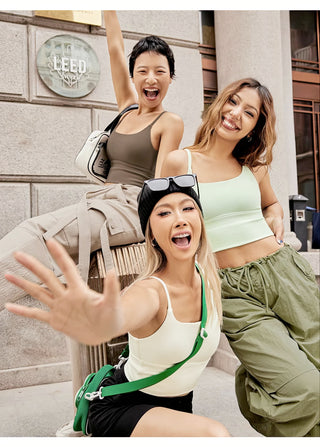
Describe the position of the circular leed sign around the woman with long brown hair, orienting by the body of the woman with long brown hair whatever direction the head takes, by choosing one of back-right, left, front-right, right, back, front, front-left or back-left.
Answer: back-right

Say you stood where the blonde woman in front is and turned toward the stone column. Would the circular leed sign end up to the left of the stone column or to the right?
left

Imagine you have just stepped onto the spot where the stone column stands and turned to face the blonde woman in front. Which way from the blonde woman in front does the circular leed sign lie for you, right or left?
right

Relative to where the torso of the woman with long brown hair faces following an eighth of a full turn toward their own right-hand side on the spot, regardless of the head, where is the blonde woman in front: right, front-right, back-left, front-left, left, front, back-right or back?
front

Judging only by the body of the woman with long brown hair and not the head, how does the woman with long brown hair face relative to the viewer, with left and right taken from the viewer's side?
facing the viewer

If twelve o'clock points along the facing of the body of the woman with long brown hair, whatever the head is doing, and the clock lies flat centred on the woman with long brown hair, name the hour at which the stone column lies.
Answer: The stone column is roughly at 6 o'clock from the woman with long brown hair.
